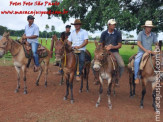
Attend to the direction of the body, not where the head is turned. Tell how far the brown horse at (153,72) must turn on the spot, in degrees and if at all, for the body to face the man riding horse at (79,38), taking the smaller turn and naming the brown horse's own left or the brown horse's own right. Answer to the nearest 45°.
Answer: approximately 135° to the brown horse's own right

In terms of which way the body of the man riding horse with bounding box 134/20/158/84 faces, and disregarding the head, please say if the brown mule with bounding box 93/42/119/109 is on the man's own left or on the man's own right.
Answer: on the man's own right

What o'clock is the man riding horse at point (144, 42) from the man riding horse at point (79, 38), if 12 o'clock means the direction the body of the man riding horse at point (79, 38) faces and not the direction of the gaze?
the man riding horse at point (144, 42) is roughly at 8 o'clock from the man riding horse at point (79, 38).

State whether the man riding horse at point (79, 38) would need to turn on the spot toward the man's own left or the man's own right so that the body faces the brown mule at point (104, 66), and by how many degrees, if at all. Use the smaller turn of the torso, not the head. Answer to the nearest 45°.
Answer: approximately 90° to the man's own left

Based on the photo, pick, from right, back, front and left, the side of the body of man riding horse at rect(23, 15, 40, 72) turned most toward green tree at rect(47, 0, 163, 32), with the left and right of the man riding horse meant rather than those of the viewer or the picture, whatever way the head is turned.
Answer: back

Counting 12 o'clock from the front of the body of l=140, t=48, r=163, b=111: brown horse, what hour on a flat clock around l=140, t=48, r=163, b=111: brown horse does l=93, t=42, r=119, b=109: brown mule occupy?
l=93, t=42, r=119, b=109: brown mule is roughly at 4 o'clock from l=140, t=48, r=163, b=111: brown horse.

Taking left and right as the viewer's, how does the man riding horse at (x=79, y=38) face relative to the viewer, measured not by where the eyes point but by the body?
facing the viewer and to the left of the viewer

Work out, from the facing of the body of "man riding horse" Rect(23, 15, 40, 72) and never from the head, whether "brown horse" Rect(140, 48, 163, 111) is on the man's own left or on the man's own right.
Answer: on the man's own left

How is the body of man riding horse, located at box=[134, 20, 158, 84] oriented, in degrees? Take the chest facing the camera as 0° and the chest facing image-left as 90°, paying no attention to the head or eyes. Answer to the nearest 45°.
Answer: approximately 315°

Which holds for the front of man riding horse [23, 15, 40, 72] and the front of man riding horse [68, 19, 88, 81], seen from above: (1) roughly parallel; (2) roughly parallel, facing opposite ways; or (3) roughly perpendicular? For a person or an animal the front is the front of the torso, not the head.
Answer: roughly parallel

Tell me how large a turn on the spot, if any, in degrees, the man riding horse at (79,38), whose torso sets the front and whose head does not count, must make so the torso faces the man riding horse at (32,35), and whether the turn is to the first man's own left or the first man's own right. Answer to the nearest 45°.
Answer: approximately 90° to the first man's own right

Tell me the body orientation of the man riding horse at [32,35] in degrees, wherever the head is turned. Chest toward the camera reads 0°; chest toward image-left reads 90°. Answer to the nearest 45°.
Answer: approximately 45°
